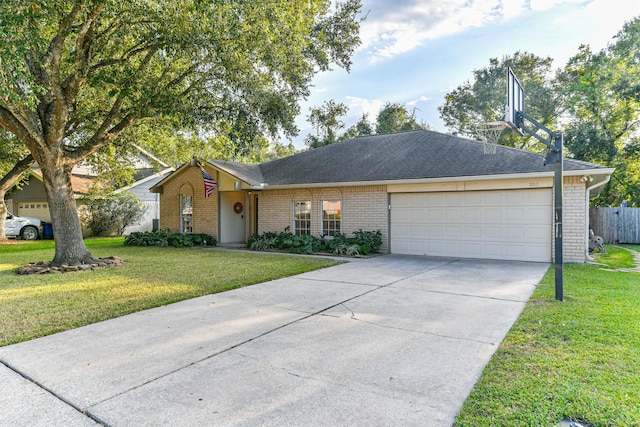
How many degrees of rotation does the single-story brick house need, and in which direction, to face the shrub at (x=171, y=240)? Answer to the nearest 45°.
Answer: approximately 45° to its right

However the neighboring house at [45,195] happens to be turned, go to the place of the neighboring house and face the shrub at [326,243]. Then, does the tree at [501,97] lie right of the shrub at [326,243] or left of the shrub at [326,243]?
left

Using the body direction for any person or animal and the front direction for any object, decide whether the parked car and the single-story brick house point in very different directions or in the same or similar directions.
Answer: very different directions

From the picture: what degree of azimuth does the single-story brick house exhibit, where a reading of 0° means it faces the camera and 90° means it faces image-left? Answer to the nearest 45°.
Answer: approximately 45°

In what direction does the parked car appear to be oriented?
to the viewer's right

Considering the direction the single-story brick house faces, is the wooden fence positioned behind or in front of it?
behind

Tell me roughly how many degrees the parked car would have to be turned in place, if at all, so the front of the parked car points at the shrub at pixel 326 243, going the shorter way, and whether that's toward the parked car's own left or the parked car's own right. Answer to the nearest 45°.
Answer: approximately 45° to the parked car's own right
